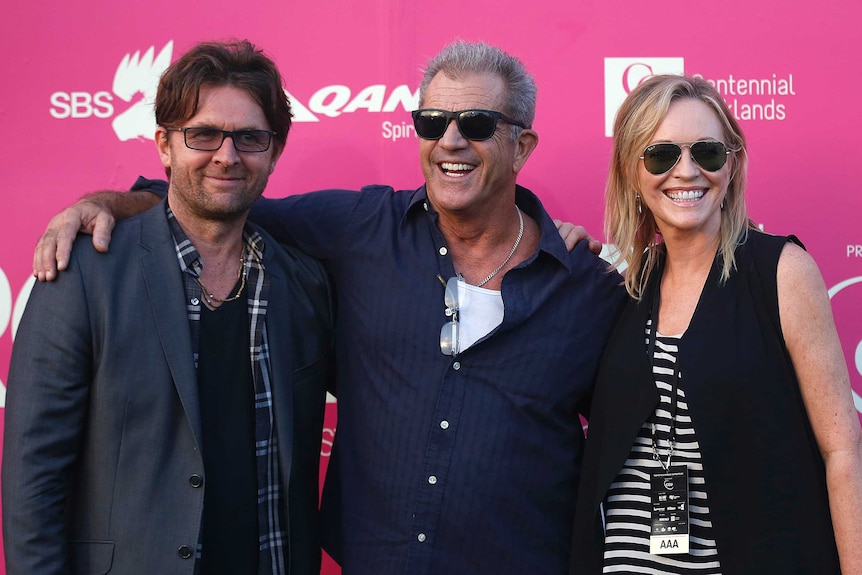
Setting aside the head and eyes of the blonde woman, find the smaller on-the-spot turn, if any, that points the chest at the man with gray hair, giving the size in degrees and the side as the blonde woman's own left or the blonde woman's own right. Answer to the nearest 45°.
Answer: approximately 45° to the blonde woman's own right

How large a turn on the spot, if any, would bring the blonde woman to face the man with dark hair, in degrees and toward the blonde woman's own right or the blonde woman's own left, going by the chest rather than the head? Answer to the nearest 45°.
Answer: approximately 45° to the blonde woman's own right

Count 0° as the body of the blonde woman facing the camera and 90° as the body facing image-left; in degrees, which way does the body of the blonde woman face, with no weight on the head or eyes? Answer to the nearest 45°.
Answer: approximately 45°
